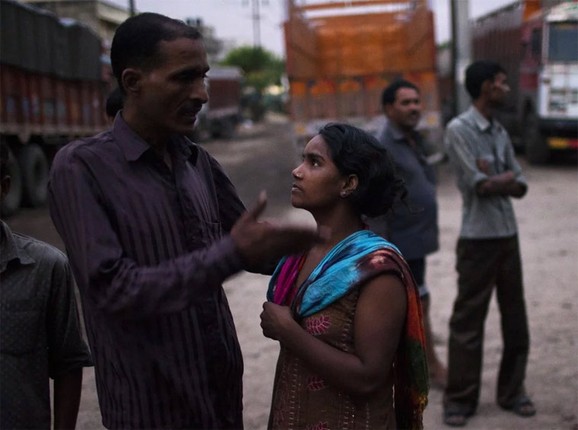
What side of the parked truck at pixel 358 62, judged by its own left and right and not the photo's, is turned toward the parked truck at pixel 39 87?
left

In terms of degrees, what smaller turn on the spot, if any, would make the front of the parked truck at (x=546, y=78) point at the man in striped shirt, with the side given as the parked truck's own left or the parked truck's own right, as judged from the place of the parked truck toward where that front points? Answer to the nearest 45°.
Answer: approximately 45° to the parked truck's own right

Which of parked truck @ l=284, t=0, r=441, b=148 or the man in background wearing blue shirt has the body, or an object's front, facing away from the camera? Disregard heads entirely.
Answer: the parked truck

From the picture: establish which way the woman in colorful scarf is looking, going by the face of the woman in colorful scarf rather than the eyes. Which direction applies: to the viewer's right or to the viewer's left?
to the viewer's left

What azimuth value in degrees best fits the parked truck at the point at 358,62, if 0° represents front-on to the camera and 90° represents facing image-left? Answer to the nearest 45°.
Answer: approximately 180°

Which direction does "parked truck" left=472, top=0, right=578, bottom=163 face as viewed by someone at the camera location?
facing the viewer and to the right of the viewer

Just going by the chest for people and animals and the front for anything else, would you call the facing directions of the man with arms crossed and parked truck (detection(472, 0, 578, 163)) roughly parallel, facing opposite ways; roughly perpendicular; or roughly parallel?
roughly parallel

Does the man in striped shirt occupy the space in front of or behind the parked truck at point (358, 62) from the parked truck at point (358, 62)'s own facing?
behind
